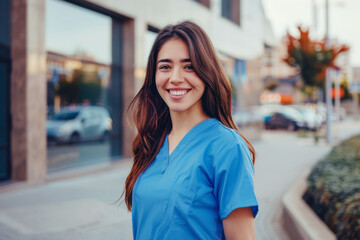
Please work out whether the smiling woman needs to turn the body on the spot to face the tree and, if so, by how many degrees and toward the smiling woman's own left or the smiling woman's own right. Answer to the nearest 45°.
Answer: approximately 135° to the smiling woman's own right

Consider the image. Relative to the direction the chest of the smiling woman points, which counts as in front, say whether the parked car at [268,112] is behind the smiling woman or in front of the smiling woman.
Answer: behind

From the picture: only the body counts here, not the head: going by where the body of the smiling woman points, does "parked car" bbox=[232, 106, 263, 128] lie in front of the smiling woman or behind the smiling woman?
behind

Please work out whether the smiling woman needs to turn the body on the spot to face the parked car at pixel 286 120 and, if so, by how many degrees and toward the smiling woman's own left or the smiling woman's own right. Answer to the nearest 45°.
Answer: approximately 135° to the smiling woman's own right

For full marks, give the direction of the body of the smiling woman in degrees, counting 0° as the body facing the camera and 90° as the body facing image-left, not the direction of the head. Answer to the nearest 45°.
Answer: approximately 45°

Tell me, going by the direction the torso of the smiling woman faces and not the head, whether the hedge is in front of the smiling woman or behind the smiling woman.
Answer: behind
